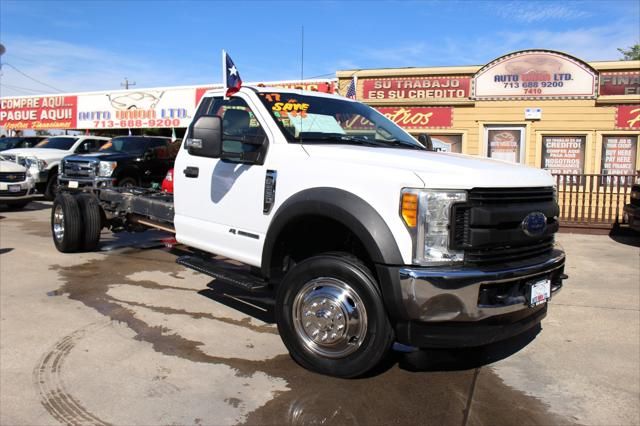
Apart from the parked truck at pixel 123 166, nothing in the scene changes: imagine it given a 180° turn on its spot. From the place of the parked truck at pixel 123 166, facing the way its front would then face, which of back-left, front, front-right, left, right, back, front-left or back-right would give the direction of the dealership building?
front-right

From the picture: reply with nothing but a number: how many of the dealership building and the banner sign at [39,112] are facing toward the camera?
2

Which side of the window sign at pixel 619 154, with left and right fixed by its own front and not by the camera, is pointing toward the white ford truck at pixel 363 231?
front

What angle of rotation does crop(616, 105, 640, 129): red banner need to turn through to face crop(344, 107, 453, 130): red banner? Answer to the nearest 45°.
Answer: approximately 90° to its right

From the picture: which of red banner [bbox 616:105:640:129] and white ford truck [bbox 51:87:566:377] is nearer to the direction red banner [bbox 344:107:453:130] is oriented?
the white ford truck

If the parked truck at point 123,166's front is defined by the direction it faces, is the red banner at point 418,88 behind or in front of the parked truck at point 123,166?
behind

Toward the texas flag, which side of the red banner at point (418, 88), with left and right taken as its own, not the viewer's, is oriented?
front
